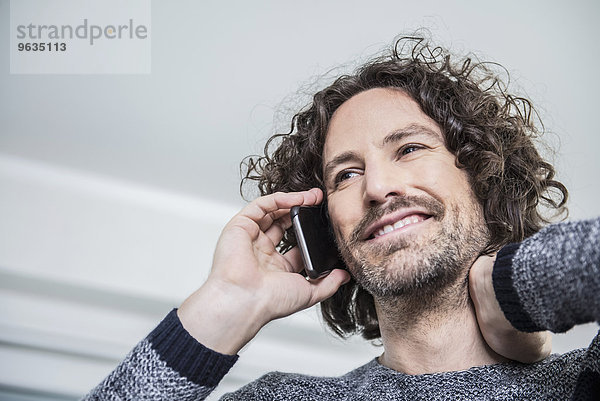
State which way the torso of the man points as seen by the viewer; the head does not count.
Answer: toward the camera

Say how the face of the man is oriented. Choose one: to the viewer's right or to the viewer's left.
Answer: to the viewer's left
